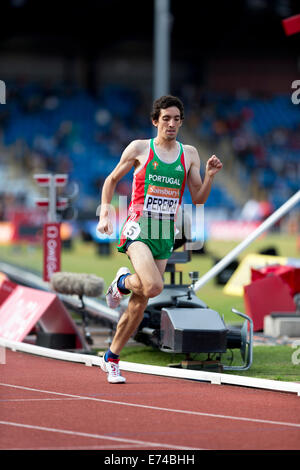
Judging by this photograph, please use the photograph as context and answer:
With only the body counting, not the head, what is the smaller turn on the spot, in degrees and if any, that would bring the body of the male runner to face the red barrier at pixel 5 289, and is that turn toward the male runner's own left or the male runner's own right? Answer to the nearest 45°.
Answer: approximately 180°

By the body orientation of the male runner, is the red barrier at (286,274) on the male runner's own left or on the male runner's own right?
on the male runner's own left

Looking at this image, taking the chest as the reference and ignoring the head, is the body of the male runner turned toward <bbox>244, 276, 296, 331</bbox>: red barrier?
no

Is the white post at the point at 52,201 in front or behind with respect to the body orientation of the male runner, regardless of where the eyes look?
behind

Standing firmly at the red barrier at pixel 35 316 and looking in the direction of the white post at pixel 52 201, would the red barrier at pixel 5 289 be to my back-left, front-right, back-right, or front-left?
front-left

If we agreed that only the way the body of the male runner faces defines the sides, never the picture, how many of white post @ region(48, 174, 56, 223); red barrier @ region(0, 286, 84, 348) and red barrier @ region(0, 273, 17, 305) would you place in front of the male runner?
0

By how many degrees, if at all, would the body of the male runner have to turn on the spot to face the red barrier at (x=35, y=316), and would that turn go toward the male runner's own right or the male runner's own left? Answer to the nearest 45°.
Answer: approximately 180°

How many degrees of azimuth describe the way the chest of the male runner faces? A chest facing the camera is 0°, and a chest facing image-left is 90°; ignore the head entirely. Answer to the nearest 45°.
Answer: approximately 315°

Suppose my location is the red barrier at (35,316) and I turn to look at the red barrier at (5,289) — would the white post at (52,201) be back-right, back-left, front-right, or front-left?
front-right

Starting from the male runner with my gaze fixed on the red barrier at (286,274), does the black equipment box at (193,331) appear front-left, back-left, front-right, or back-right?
front-right
